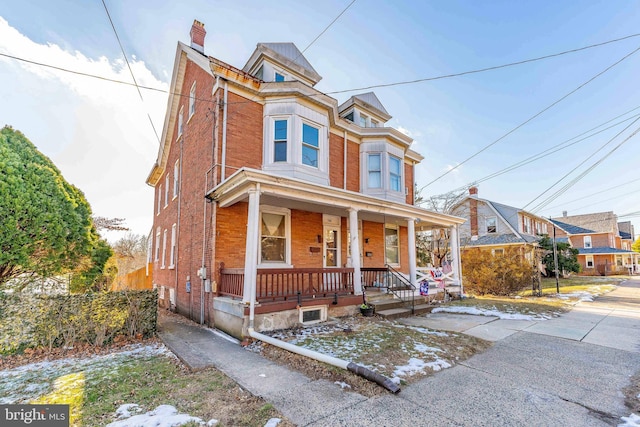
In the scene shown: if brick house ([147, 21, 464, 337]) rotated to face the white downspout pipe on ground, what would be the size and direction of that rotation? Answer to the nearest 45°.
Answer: approximately 45° to its right

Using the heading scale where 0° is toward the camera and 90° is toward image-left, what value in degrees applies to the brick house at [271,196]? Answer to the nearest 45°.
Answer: approximately 315°

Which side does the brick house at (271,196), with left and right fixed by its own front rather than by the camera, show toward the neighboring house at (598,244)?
left

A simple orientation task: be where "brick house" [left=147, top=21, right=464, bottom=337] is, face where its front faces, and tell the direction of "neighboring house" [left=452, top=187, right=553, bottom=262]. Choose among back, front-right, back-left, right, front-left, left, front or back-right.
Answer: left

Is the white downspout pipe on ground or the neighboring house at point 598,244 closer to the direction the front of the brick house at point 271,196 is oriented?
the white downspout pipe on ground

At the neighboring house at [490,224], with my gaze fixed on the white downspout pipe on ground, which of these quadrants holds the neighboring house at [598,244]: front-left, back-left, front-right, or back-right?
back-left

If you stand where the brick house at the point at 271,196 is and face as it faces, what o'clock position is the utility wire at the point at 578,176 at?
The utility wire is roughly at 10 o'clock from the brick house.
